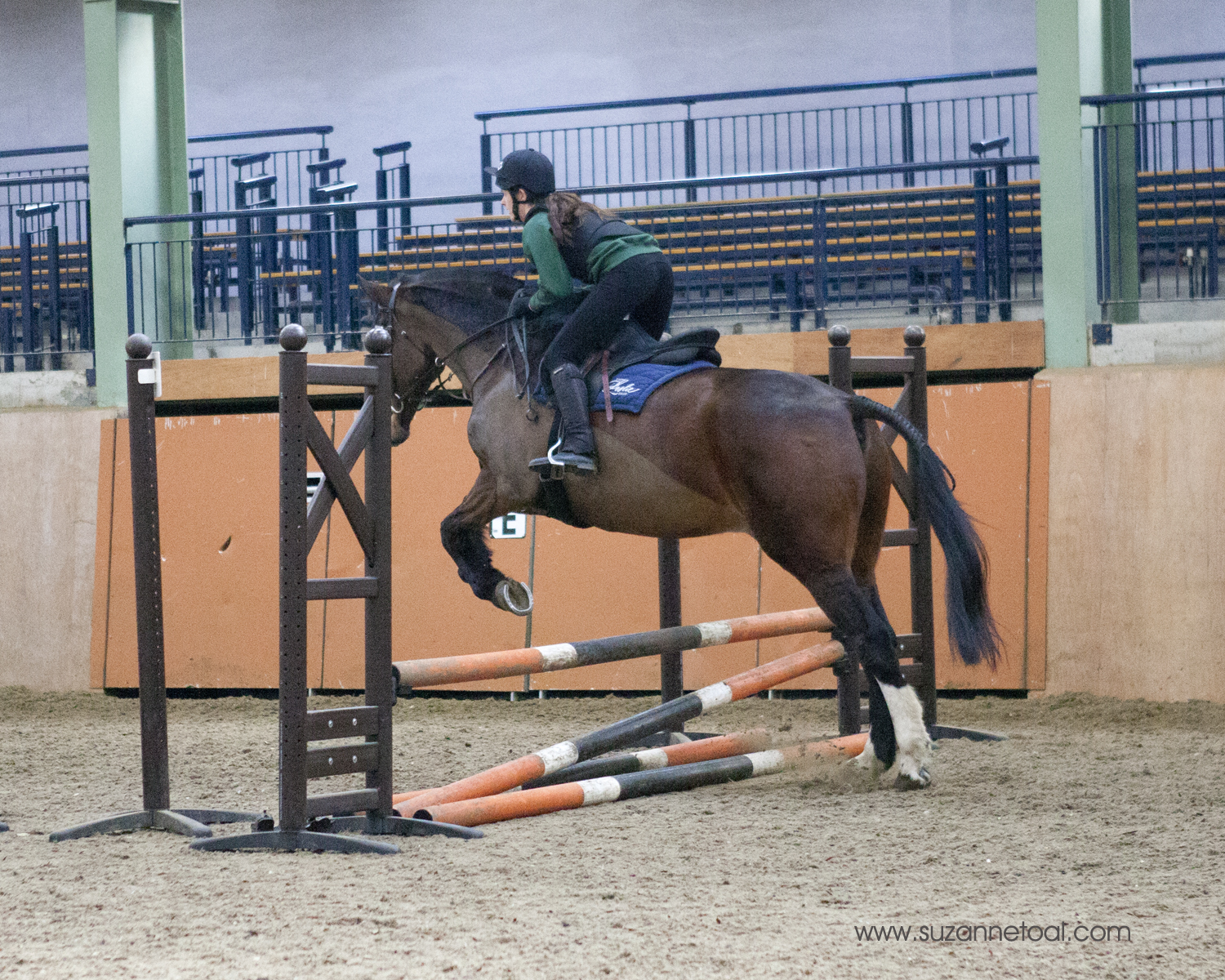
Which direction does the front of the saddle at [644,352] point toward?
to the viewer's left

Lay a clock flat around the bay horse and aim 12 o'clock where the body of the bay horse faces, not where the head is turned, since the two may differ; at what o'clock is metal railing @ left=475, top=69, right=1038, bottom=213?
The metal railing is roughly at 3 o'clock from the bay horse.

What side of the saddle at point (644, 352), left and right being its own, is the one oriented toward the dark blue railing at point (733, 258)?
right

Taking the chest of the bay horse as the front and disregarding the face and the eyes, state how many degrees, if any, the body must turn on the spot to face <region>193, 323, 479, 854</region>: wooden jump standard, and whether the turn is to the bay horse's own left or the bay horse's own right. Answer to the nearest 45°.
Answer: approximately 45° to the bay horse's own left

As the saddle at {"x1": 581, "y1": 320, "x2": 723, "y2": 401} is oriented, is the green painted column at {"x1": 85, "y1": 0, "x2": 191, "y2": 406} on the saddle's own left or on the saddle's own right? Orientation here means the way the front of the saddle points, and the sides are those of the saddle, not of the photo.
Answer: on the saddle's own right

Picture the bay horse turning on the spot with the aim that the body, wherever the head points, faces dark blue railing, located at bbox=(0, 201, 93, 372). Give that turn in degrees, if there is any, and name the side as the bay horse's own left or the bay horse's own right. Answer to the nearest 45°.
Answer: approximately 45° to the bay horse's own right

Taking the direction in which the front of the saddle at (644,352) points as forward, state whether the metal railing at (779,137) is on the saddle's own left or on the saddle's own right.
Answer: on the saddle's own right

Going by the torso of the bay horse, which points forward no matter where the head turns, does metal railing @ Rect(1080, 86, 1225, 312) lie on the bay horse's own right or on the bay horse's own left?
on the bay horse's own right

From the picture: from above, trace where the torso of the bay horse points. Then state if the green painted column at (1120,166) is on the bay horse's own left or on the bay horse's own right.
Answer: on the bay horse's own right

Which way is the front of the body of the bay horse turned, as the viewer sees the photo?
to the viewer's left
